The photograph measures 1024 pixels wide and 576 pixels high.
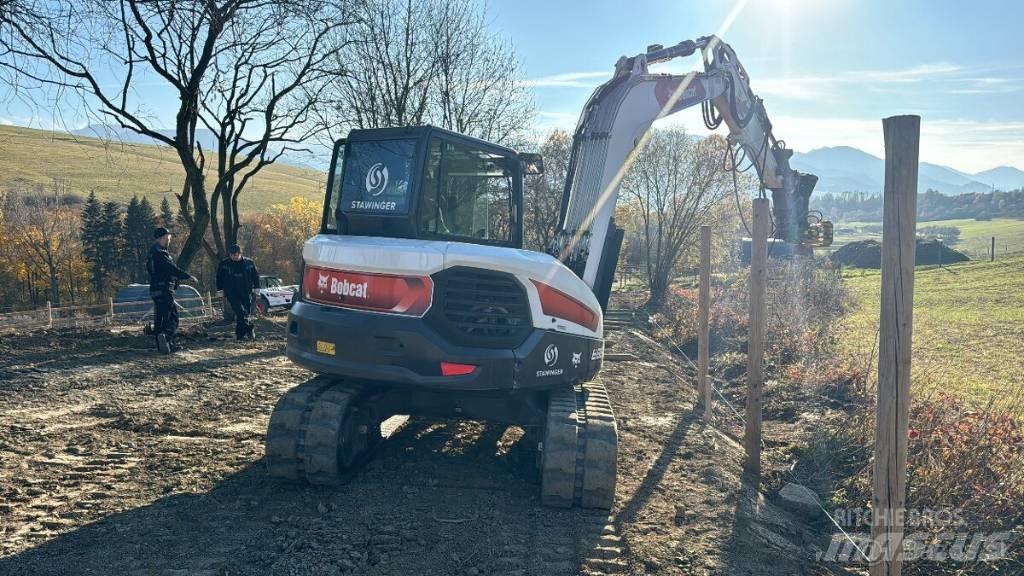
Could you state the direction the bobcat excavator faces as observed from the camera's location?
facing away from the viewer and to the right of the viewer

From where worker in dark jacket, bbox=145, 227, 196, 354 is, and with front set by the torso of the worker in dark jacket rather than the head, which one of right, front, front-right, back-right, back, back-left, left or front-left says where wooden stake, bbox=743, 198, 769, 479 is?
front-right

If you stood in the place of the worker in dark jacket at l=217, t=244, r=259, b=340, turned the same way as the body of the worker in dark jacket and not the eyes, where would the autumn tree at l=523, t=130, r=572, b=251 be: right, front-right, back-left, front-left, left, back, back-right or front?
back-left

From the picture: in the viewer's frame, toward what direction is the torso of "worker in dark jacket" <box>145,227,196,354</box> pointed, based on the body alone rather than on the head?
to the viewer's right

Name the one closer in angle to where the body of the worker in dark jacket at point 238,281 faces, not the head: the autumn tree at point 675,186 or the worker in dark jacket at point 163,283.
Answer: the worker in dark jacket

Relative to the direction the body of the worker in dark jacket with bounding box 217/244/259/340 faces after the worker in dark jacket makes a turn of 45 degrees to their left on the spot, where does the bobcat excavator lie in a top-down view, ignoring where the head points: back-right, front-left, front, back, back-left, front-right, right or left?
front-right

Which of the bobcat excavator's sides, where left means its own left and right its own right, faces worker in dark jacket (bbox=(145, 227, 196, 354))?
left

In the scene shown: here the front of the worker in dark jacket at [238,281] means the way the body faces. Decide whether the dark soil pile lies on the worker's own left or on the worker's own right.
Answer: on the worker's own left

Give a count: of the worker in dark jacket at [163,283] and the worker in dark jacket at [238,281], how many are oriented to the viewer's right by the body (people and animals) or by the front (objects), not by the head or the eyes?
1

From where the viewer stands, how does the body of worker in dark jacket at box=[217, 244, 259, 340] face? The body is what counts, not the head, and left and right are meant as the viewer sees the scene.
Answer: facing the viewer

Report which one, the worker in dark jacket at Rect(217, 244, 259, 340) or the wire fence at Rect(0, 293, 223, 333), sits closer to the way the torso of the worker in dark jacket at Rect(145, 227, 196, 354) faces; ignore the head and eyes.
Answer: the worker in dark jacket

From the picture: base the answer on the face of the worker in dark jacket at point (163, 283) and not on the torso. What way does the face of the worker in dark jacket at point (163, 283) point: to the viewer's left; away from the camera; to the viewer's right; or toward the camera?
to the viewer's right

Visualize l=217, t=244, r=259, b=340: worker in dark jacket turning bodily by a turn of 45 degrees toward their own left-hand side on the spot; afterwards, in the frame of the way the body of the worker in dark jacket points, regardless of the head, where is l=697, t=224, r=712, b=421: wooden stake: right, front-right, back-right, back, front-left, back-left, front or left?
front
